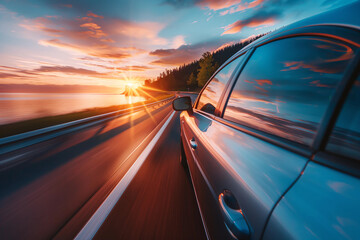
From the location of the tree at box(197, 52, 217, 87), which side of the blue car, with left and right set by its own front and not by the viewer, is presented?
front

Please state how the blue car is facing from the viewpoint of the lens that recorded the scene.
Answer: facing away from the viewer and to the left of the viewer
